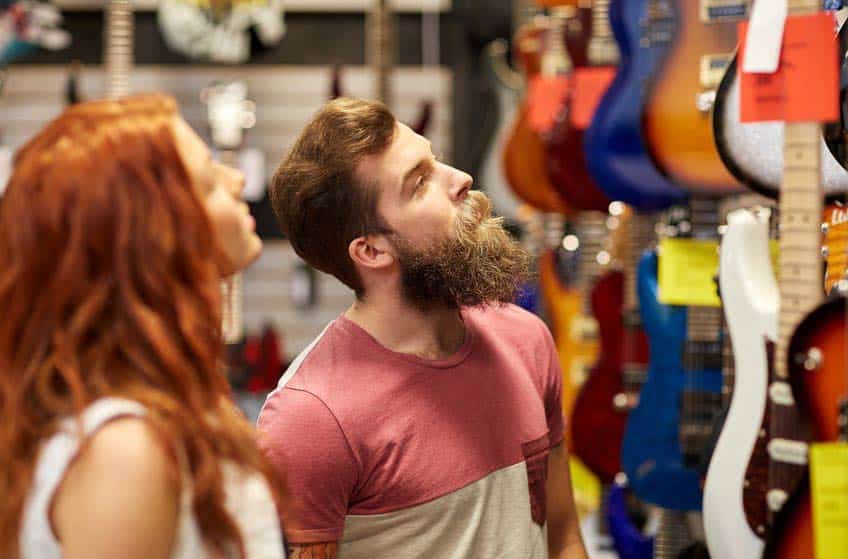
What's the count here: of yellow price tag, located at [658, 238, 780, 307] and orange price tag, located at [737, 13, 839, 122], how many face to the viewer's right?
0

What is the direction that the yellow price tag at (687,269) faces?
toward the camera

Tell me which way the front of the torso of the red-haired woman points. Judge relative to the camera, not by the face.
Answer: to the viewer's right

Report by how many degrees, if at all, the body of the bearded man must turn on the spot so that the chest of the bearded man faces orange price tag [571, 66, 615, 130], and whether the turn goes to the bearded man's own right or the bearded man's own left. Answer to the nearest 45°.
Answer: approximately 135° to the bearded man's own left

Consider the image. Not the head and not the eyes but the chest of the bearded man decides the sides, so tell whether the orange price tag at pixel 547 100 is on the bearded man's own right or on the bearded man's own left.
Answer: on the bearded man's own left

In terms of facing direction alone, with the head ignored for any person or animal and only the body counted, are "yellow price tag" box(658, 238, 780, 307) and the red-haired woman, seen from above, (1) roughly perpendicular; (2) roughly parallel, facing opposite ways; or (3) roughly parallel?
roughly perpendicular

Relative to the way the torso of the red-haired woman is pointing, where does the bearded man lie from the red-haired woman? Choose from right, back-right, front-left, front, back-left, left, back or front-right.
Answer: front-left

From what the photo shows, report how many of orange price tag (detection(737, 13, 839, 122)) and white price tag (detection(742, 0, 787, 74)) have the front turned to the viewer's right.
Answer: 0

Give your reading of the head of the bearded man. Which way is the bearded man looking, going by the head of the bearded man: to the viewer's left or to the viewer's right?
to the viewer's right

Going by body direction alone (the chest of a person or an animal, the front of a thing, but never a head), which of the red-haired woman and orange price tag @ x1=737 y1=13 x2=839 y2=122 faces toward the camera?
the orange price tag

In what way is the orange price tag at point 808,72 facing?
toward the camera

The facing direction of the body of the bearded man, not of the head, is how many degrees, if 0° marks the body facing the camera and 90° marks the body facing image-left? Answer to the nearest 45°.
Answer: approximately 315°
